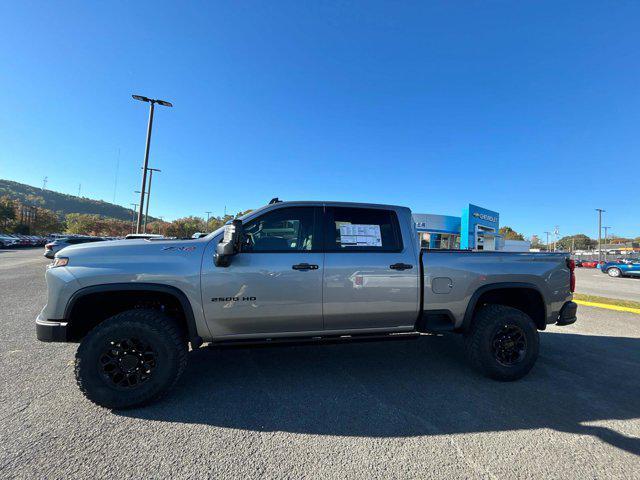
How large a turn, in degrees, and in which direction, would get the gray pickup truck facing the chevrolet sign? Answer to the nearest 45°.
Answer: approximately 135° to its right

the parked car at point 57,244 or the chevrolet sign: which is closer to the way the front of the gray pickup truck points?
the parked car

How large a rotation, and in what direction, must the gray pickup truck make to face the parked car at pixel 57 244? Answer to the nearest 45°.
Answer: approximately 45° to its right

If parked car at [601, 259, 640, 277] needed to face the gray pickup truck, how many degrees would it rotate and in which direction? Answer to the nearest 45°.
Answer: approximately 90° to its left

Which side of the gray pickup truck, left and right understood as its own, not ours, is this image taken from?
left

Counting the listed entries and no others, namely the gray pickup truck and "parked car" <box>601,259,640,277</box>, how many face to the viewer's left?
2

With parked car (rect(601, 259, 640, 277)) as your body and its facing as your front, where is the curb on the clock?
The curb is roughly at 9 o'clock from the parked car.

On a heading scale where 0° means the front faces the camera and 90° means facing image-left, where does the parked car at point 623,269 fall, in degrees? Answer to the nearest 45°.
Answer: approximately 90°

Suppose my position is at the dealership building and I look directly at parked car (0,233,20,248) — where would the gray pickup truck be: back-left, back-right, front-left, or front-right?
front-left
